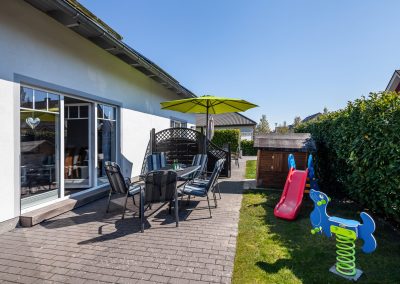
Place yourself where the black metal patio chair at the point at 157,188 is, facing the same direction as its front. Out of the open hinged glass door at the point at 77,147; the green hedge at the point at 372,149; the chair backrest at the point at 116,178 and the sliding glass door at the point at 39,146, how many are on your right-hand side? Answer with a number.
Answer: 1

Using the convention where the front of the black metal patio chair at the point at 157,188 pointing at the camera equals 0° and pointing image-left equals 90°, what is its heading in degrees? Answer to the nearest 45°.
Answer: approximately 180°

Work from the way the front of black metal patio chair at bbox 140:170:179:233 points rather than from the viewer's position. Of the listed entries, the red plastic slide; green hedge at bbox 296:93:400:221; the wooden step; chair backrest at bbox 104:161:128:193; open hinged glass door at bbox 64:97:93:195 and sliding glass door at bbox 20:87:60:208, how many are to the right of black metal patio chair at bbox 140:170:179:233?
2

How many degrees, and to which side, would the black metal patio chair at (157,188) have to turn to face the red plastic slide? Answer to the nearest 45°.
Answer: approximately 90° to its right

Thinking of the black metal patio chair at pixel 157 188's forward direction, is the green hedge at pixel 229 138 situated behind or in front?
in front

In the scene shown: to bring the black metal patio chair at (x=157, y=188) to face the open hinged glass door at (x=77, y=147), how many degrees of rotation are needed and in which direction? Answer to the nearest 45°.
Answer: approximately 45° to its left

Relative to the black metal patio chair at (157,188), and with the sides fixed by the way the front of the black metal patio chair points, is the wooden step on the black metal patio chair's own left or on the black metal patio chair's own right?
on the black metal patio chair's own left

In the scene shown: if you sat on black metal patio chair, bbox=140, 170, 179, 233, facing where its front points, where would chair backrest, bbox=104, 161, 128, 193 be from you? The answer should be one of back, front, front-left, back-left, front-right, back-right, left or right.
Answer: front-left

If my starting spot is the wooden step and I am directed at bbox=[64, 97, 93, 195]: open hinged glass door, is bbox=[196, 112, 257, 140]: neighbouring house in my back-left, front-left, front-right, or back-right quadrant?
front-right

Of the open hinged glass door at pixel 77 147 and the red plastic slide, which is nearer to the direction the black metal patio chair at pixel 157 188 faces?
the open hinged glass door

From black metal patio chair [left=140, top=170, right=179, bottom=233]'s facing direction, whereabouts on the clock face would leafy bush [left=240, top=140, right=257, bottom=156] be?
The leafy bush is roughly at 1 o'clock from the black metal patio chair.

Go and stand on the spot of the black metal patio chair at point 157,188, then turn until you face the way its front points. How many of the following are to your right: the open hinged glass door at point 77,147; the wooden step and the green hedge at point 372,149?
1

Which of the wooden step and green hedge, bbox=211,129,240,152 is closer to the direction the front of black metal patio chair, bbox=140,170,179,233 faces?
the green hedge

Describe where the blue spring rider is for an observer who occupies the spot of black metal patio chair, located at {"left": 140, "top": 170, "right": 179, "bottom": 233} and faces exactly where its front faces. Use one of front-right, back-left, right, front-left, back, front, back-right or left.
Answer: back-right

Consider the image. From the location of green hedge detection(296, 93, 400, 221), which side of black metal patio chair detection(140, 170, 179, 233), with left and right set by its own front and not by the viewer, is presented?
right

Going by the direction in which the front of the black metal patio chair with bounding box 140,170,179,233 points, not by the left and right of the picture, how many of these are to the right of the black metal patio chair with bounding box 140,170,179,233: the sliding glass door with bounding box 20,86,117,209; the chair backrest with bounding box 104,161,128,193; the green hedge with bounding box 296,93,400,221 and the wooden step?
1

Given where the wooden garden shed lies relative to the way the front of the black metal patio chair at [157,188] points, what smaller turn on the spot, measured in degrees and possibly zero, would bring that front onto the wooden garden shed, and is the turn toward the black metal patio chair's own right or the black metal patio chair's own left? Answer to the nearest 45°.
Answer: approximately 45° to the black metal patio chair's own right
